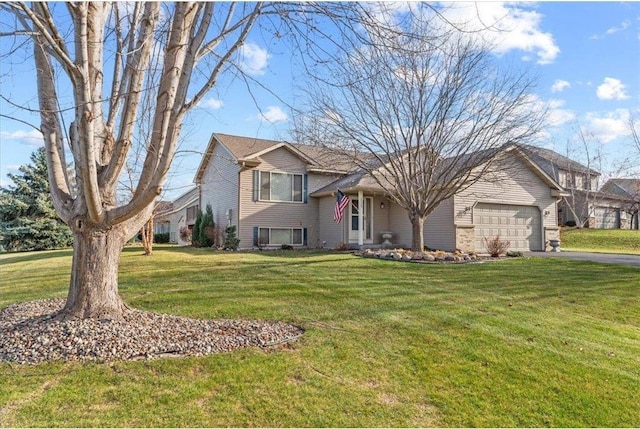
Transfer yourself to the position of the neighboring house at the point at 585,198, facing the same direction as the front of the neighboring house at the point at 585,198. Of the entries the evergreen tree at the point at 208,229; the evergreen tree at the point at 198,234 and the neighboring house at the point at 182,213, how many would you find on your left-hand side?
0

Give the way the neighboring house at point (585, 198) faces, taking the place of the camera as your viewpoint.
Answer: facing the viewer

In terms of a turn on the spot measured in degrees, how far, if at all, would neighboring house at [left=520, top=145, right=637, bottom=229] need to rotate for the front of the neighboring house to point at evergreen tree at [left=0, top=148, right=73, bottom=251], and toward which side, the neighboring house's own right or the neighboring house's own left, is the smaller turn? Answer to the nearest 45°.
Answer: approximately 45° to the neighboring house's own right

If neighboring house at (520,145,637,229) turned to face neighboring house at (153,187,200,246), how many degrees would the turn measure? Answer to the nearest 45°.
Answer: approximately 45° to its right

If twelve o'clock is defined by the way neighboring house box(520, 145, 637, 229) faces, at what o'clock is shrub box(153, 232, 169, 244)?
The shrub is roughly at 2 o'clock from the neighboring house.

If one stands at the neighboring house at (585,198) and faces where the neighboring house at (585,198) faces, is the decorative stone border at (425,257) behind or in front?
in front

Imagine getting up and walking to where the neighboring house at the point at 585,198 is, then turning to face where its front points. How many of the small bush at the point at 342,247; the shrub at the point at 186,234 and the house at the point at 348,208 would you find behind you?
0

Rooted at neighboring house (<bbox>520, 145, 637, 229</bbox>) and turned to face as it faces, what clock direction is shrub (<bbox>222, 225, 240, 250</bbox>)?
The shrub is roughly at 1 o'clock from the neighboring house.

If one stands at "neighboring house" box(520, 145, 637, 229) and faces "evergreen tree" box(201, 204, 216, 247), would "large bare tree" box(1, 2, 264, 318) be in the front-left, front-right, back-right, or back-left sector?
front-left

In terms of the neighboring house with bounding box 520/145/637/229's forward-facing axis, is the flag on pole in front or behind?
in front

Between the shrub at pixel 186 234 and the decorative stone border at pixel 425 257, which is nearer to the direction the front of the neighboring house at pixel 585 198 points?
the decorative stone border
